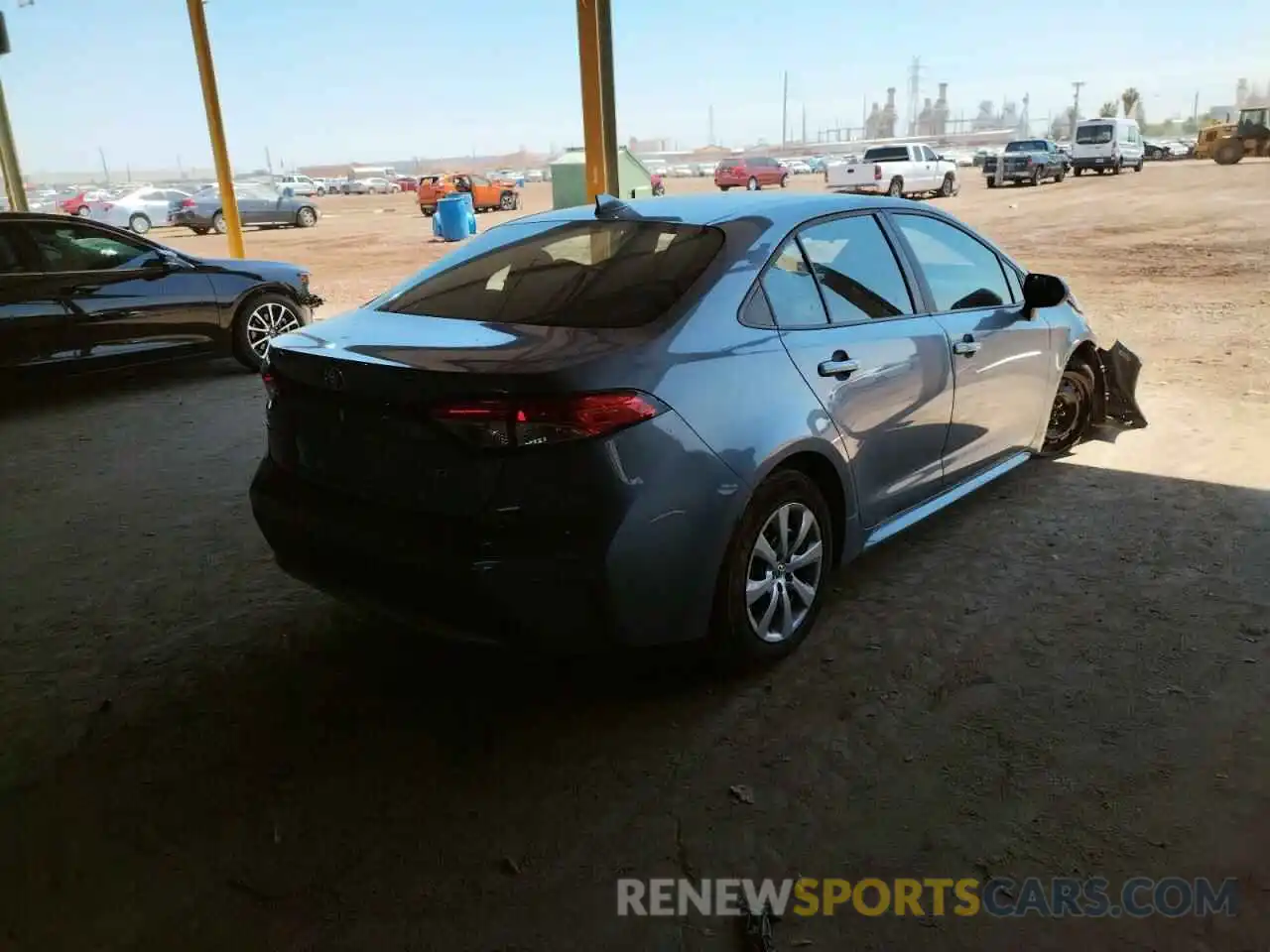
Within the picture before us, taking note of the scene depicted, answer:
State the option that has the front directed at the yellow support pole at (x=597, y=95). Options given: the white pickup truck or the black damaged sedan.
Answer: the black damaged sedan

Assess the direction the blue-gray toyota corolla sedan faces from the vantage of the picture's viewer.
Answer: facing away from the viewer and to the right of the viewer

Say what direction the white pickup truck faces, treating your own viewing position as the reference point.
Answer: facing away from the viewer and to the right of the viewer

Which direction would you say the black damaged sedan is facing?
to the viewer's right

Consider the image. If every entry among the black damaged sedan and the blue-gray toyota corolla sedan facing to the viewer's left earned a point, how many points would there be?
0

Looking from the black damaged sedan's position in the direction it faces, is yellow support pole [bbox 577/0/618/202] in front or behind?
in front

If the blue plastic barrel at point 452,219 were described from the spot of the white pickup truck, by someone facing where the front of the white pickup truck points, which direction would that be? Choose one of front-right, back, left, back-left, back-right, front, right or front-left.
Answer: back

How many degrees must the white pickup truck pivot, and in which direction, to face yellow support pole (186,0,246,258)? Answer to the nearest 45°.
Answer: approximately 180°

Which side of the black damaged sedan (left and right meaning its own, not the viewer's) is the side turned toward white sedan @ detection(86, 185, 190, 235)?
left

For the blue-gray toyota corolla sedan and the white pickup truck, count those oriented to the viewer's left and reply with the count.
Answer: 0

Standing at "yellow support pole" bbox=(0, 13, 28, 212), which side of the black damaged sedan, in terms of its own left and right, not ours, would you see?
left

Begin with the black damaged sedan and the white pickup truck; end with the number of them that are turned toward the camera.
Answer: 0

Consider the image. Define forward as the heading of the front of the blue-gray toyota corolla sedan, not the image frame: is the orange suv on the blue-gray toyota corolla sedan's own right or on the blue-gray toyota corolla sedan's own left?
on the blue-gray toyota corolla sedan's own left
